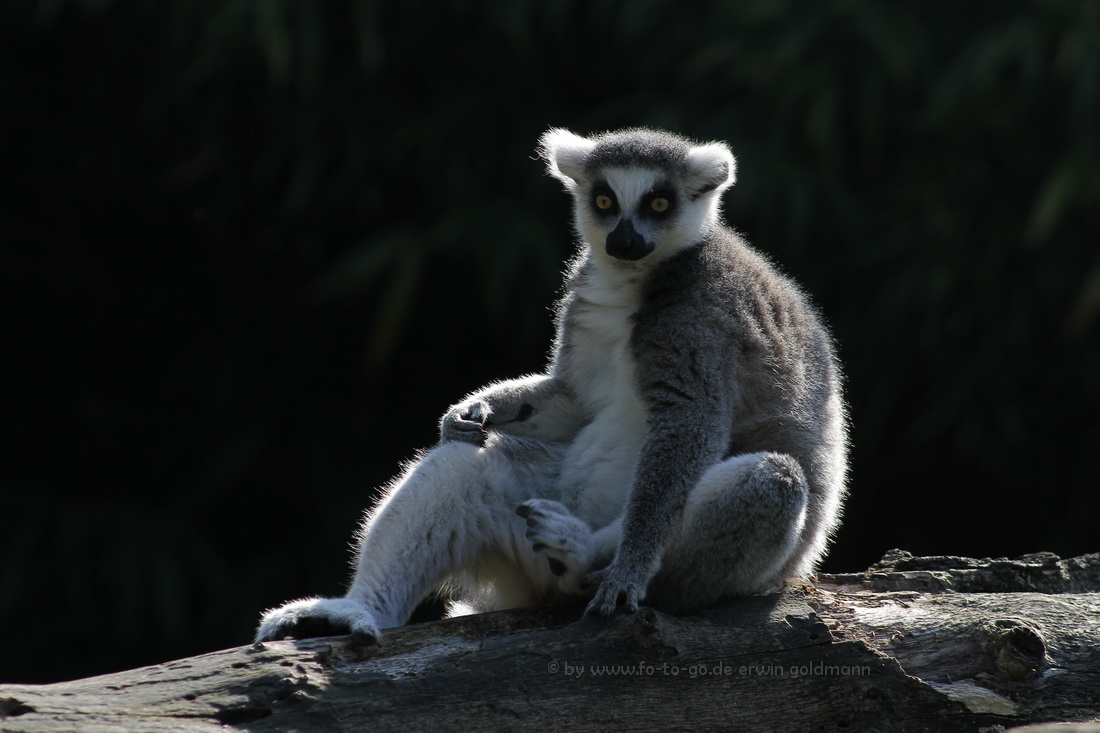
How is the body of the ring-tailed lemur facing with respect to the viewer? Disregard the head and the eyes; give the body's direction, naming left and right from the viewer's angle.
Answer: facing the viewer and to the left of the viewer
